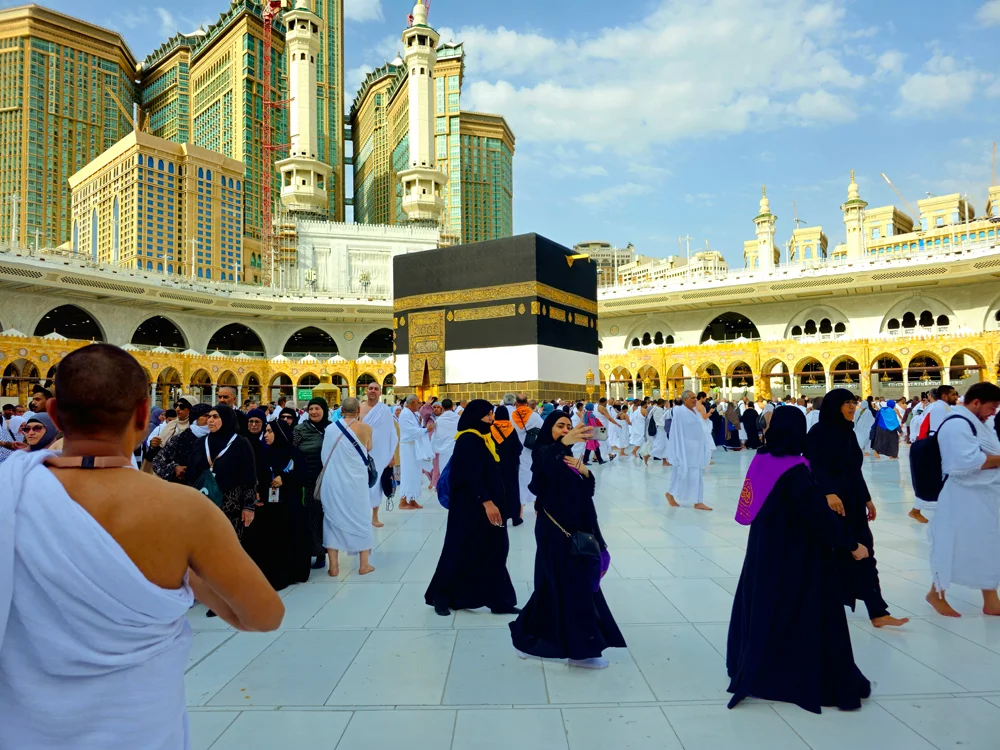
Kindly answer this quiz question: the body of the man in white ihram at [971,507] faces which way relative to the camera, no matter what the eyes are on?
to the viewer's right

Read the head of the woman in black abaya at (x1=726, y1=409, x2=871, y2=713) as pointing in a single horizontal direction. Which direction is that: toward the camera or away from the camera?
away from the camera

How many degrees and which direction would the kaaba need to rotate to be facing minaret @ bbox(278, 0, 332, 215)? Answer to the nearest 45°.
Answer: approximately 90° to its right

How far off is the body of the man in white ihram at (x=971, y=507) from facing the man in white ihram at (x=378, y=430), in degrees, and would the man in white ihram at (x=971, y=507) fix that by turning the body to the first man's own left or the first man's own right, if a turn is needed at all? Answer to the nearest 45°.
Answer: approximately 180°

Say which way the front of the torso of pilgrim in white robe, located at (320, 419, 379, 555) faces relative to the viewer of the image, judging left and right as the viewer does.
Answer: facing away from the viewer

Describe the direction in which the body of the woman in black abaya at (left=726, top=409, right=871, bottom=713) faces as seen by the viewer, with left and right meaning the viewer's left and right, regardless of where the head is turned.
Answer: facing away from the viewer and to the right of the viewer

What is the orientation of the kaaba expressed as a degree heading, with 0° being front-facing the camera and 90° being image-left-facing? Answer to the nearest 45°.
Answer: approximately 45°

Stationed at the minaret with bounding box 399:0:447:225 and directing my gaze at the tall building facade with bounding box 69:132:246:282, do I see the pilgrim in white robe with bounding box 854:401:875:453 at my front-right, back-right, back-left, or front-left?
back-left
